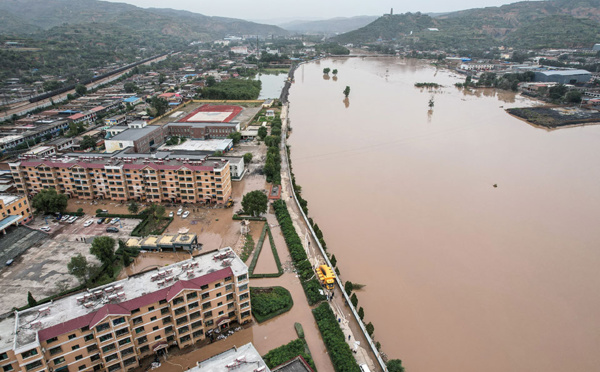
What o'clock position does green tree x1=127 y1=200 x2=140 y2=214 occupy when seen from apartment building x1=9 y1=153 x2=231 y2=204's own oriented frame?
The green tree is roughly at 12 o'clock from the apartment building.

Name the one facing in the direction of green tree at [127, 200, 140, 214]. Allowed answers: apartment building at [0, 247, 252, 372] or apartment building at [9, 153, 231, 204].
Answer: apartment building at [9, 153, 231, 204]

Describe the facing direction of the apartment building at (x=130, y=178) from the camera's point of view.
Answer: facing the viewer

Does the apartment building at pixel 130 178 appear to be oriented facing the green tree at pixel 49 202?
no

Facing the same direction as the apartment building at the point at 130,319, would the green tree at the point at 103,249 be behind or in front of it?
behind

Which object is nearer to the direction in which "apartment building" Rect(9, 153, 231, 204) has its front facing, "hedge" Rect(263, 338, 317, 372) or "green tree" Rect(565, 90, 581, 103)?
the hedge

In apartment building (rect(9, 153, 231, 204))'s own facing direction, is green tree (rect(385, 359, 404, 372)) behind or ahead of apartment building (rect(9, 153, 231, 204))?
ahead

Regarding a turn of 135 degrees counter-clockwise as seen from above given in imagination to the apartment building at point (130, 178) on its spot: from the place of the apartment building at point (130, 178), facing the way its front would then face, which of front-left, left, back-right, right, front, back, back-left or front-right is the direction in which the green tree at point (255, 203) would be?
right

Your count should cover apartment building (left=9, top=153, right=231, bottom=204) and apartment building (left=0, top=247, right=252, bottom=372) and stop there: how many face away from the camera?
0

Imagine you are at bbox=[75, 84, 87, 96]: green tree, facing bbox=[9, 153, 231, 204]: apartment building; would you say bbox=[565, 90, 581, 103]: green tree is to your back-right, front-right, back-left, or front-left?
front-left

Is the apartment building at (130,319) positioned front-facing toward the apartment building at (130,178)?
no

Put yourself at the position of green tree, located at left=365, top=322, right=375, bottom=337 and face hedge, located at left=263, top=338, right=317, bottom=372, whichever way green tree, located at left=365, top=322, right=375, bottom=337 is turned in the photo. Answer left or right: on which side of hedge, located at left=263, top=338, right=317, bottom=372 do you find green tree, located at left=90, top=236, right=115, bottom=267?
right

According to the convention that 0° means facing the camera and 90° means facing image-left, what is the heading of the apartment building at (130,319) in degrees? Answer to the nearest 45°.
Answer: approximately 315°

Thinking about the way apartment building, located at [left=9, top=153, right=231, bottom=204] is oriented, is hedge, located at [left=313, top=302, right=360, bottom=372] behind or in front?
in front

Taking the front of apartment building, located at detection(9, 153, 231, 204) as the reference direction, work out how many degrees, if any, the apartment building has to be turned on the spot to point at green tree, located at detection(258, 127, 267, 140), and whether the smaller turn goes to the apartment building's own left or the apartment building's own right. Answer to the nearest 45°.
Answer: approximately 135° to the apartment building's own left

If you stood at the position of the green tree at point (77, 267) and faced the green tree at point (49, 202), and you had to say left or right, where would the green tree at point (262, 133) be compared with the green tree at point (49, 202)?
right

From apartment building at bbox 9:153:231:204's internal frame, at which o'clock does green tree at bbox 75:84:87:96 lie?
The green tree is roughly at 6 o'clock from the apartment building.

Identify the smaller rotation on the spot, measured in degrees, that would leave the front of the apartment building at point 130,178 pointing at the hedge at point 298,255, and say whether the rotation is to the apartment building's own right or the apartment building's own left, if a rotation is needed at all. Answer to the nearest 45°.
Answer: approximately 45° to the apartment building's own left

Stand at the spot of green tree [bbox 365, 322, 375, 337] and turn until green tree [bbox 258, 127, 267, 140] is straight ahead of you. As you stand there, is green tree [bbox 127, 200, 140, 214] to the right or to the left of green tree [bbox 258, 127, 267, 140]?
left
